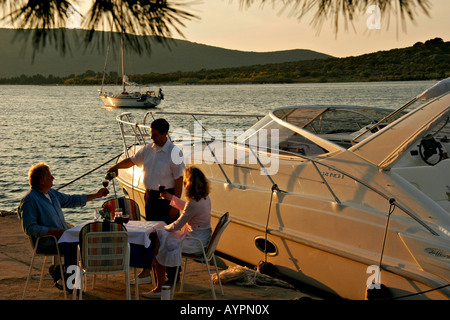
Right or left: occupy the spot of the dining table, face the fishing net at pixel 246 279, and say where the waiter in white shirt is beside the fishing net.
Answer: left

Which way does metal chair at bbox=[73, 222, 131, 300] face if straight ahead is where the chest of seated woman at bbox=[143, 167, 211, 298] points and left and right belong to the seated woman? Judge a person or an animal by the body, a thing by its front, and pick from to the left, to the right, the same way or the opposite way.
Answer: to the right

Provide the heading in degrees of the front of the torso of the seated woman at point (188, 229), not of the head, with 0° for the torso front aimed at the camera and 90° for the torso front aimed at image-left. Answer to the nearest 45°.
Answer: approximately 90°

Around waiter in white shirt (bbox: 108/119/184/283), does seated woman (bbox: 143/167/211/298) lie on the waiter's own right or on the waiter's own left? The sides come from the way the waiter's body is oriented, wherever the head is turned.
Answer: on the waiter's own left

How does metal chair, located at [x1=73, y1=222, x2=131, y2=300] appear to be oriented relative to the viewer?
away from the camera

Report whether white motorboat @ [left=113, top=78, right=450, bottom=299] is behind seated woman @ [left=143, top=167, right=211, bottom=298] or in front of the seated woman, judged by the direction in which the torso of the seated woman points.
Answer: behind

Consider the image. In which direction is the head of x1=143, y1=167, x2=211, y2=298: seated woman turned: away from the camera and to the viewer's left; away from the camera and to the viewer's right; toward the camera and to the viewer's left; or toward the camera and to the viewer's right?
away from the camera and to the viewer's left

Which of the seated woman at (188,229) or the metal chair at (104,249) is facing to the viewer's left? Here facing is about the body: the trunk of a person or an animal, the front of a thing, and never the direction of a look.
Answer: the seated woman

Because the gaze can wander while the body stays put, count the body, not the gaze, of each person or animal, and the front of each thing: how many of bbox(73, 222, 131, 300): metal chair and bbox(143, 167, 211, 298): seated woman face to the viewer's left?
1
